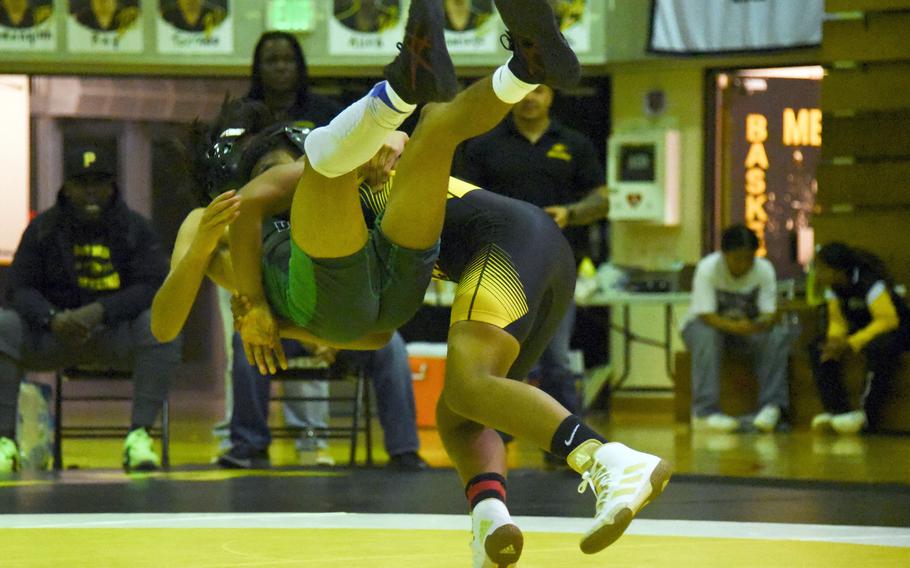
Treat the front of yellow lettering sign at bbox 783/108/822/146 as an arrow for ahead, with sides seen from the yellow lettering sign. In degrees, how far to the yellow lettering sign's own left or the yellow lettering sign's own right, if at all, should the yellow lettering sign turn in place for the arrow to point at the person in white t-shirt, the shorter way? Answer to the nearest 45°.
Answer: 0° — it already faces them

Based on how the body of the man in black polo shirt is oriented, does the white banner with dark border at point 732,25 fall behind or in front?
behind

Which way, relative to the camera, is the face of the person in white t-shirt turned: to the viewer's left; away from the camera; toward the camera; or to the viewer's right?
toward the camera

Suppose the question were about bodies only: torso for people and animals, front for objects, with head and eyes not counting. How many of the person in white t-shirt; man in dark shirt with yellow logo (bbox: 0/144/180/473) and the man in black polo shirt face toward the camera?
3

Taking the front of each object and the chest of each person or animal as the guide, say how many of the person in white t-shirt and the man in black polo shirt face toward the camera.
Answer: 2

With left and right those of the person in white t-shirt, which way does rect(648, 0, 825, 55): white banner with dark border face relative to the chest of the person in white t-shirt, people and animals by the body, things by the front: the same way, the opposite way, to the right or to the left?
the same way

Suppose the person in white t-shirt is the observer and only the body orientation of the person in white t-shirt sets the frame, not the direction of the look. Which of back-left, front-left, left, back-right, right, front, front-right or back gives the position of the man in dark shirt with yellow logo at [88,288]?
front-right

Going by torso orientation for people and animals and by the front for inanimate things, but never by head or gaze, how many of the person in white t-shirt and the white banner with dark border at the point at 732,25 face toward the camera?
2

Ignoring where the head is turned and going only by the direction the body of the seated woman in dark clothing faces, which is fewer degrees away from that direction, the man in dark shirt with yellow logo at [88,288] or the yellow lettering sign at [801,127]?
the man in dark shirt with yellow logo

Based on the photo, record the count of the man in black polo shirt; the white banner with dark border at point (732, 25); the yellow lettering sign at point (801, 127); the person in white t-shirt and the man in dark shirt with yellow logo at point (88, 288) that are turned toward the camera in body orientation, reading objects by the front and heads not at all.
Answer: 5

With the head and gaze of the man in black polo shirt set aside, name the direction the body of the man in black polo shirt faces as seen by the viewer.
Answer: toward the camera

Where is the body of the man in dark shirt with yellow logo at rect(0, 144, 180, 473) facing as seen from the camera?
toward the camera
